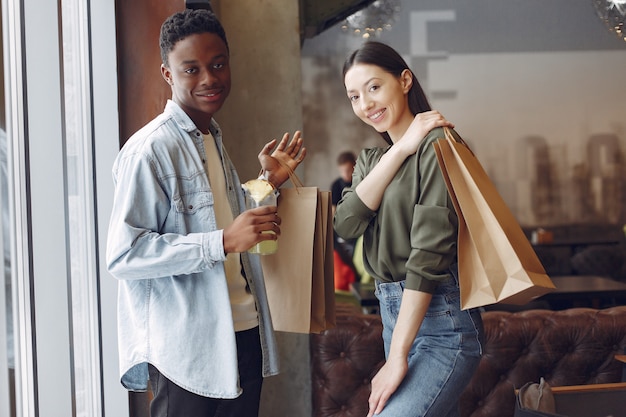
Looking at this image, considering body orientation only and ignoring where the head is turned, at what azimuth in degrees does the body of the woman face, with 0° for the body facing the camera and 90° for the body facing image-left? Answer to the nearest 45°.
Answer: approximately 45°

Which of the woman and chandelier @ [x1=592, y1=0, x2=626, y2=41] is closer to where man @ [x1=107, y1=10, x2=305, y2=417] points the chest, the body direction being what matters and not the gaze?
the woman

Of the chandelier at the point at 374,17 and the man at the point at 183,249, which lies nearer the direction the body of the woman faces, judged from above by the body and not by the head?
the man

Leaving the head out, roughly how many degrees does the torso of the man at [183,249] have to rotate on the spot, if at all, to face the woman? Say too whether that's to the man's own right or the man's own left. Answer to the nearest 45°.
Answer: approximately 45° to the man's own left

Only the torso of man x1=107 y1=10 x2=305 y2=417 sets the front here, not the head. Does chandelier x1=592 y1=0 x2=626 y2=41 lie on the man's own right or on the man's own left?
on the man's own left

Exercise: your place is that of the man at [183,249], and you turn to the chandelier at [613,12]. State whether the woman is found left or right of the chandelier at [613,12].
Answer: right

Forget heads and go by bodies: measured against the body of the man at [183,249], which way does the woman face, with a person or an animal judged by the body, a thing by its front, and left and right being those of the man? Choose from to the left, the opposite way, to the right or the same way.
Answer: to the right

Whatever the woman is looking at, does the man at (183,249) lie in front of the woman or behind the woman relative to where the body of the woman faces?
in front

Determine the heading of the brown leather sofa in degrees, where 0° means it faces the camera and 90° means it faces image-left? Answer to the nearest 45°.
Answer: approximately 0°

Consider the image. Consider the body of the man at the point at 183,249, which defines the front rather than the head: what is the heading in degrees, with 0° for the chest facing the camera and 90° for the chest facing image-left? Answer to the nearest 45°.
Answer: approximately 315°
